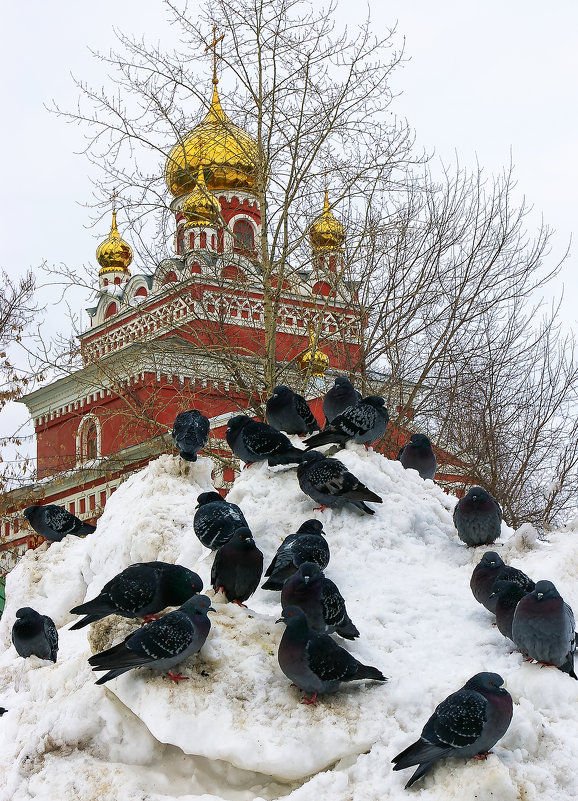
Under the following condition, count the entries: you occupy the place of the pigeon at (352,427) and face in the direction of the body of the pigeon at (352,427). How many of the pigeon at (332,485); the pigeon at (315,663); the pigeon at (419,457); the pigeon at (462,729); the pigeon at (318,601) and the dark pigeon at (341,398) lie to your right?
4

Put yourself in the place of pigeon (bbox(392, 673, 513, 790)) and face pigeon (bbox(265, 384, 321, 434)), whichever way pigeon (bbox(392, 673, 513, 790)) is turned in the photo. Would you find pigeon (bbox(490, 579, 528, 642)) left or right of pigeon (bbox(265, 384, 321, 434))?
right

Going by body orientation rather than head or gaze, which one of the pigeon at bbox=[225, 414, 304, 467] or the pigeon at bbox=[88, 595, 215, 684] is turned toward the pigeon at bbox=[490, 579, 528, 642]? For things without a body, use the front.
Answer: the pigeon at bbox=[88, 595, 215, 684]

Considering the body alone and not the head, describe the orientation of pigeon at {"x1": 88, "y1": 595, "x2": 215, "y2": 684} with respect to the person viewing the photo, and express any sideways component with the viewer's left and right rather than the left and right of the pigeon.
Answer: facing to the right of the viewer

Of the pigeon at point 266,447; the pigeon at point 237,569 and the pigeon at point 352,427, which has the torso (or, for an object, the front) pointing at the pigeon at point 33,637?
the pigeon at point 266,447

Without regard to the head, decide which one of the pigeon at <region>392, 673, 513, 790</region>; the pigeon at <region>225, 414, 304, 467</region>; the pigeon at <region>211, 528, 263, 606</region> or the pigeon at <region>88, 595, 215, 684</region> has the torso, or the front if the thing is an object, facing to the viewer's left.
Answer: the pigeon at <region>225, 414, 304, 467</region>

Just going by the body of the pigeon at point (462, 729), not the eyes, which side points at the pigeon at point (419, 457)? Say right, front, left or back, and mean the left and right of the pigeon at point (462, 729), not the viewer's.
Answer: left

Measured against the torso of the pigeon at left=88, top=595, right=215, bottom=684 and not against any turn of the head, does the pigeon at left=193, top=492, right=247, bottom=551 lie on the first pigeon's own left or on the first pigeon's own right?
on the first pigeon's own left

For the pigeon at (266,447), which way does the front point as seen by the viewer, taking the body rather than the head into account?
to the viewer's left

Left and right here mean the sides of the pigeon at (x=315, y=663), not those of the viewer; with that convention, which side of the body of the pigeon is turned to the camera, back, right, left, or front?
left

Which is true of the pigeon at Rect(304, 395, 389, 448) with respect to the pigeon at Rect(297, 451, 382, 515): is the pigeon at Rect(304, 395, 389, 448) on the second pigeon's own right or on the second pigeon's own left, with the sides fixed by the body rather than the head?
on the second pigeon's own right

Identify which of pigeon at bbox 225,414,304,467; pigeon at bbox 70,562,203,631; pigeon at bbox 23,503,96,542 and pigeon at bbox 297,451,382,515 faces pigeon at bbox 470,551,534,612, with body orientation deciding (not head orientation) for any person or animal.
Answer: pigeon at bbox 70,562,203,631

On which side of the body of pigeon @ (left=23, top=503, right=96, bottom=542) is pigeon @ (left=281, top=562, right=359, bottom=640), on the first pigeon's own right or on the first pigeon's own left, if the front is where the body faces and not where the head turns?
on the first pigeon's own left
